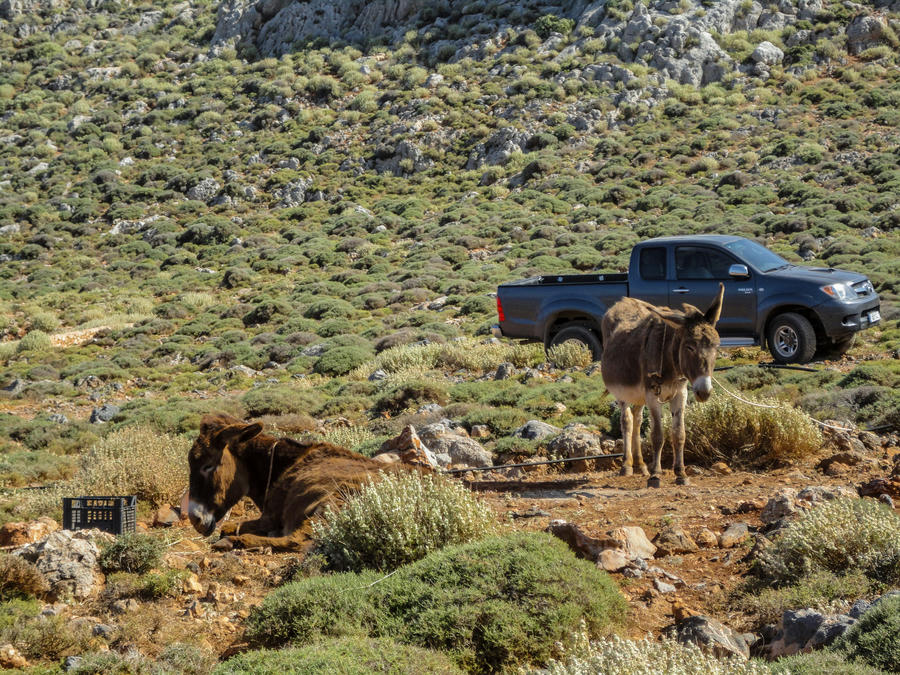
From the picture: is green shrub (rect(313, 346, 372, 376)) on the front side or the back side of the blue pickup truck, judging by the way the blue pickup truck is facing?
on the back side

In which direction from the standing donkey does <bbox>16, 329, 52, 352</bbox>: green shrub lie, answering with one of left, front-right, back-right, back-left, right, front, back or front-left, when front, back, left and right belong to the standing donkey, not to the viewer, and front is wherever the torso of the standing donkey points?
back

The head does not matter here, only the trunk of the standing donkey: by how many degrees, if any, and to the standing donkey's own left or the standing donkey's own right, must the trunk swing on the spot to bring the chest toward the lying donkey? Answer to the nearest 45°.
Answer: approximately 90° to the standing donkey's own right

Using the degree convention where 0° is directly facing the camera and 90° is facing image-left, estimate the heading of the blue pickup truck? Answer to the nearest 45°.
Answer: approximately 315°

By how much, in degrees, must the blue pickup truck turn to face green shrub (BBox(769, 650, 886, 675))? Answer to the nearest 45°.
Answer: approximately 45° to its right

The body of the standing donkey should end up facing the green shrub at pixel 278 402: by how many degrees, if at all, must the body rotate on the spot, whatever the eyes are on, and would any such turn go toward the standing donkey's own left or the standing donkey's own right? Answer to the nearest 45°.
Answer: approximately 180°

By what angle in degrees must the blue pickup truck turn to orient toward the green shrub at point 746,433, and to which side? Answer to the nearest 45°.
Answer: approximately 45° to its right

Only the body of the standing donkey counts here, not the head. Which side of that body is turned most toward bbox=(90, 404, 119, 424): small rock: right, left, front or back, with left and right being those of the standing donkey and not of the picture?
back

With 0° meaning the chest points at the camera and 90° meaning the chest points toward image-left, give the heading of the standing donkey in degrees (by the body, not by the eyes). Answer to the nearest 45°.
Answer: approximately 315°

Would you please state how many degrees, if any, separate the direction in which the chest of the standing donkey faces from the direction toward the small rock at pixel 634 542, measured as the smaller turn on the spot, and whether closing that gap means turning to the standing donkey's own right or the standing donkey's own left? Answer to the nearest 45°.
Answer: approximately 45° to the standing donkey's own right
